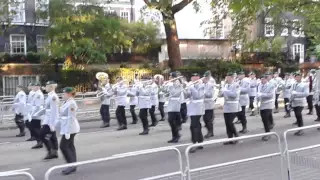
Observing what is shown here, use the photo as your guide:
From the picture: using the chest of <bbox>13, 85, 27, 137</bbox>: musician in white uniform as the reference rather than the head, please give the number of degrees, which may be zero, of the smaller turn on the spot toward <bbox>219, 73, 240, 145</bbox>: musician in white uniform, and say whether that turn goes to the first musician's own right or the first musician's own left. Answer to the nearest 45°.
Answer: approximately 135° to the first musician's own left

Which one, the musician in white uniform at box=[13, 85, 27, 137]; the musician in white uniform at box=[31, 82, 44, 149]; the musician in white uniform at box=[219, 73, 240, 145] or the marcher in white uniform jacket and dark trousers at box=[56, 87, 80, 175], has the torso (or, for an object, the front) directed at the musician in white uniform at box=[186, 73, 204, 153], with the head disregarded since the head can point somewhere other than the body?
the musician in white uniform at box=[219, 73, 240, 145]

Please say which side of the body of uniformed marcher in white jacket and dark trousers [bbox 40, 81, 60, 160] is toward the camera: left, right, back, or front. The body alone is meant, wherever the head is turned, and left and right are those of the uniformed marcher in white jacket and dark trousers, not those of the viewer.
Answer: left

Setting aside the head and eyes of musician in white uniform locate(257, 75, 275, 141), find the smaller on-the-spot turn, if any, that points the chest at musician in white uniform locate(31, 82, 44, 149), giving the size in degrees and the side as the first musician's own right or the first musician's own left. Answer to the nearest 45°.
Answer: approximately 45° to the first musician's own right

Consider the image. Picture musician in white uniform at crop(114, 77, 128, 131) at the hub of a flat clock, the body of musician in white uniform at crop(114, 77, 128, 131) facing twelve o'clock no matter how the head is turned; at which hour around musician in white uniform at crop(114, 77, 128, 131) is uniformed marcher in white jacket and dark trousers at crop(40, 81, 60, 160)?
uniformed marcher in white jacket and dark trousers at crop(40, 81, 60, 160) is roughly at 11 o'clock from musician in white uniform at crop(114, 77, 128, 131).

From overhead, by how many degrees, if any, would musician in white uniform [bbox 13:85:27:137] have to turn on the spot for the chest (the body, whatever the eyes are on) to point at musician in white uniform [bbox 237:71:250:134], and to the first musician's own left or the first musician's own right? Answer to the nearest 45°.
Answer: approximately 180°

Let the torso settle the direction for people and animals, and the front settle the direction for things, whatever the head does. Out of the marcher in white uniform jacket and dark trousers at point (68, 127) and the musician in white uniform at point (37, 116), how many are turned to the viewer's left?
2

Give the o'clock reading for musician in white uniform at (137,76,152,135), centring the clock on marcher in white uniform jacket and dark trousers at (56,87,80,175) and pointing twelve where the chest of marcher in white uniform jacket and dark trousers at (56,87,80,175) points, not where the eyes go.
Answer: musician in white uniform at (137,76,152,135) is roughly at 4 o'clock from marcher in white uniform jacket and dark trousers at (56,87,80,175).

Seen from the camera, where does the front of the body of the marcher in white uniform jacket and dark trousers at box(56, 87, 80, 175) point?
to the viewer's left

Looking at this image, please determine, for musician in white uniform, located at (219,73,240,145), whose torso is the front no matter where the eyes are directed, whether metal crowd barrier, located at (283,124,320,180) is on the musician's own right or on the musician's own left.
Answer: on the musician's own left

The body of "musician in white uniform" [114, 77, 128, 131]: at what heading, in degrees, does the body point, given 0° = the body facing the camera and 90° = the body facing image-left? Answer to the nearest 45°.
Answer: approximately 45°
